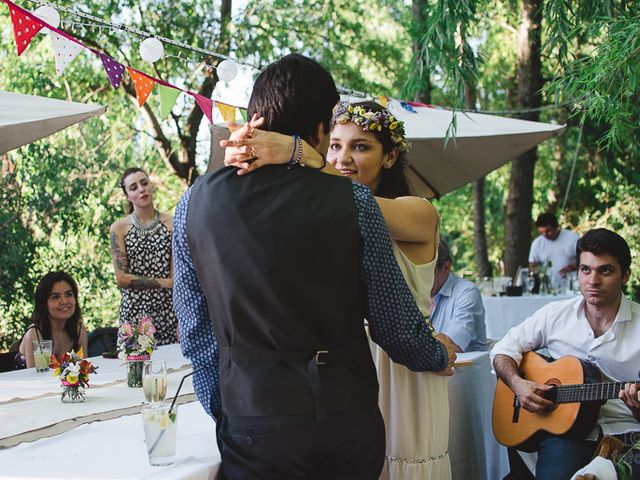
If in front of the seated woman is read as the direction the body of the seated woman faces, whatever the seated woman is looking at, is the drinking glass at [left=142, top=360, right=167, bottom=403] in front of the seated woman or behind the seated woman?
in front

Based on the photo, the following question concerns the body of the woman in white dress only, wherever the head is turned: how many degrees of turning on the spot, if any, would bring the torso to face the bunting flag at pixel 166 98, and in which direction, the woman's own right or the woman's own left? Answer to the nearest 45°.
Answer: approximately 90° to the woman's own right

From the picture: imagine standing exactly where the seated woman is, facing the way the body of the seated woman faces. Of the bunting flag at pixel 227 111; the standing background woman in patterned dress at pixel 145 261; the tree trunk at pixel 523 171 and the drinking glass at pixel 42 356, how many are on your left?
3

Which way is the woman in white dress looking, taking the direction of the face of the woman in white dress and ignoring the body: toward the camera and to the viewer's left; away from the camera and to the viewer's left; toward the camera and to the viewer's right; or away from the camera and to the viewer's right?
toward the camera and to the viewer's left

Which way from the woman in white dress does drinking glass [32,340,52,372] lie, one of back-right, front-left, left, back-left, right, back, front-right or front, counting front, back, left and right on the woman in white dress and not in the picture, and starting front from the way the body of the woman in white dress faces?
right

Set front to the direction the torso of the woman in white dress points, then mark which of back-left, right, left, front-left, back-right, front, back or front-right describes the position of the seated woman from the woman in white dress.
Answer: right

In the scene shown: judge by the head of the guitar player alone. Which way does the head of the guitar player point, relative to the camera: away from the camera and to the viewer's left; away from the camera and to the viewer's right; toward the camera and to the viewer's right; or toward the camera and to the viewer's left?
toward the camera and to the viewer's left

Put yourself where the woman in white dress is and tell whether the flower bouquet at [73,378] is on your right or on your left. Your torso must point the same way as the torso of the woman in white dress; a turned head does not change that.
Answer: on your right

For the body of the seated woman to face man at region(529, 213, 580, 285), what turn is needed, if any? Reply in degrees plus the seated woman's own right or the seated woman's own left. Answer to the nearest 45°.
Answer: approximately 90° to the seated woman's own left

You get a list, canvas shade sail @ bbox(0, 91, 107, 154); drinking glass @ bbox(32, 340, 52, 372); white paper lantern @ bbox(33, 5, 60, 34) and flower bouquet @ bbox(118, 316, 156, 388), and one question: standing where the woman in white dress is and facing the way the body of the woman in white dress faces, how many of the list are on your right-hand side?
4

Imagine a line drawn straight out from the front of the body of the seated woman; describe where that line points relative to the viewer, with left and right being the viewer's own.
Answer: facing the viewer and to the right of the viewer
